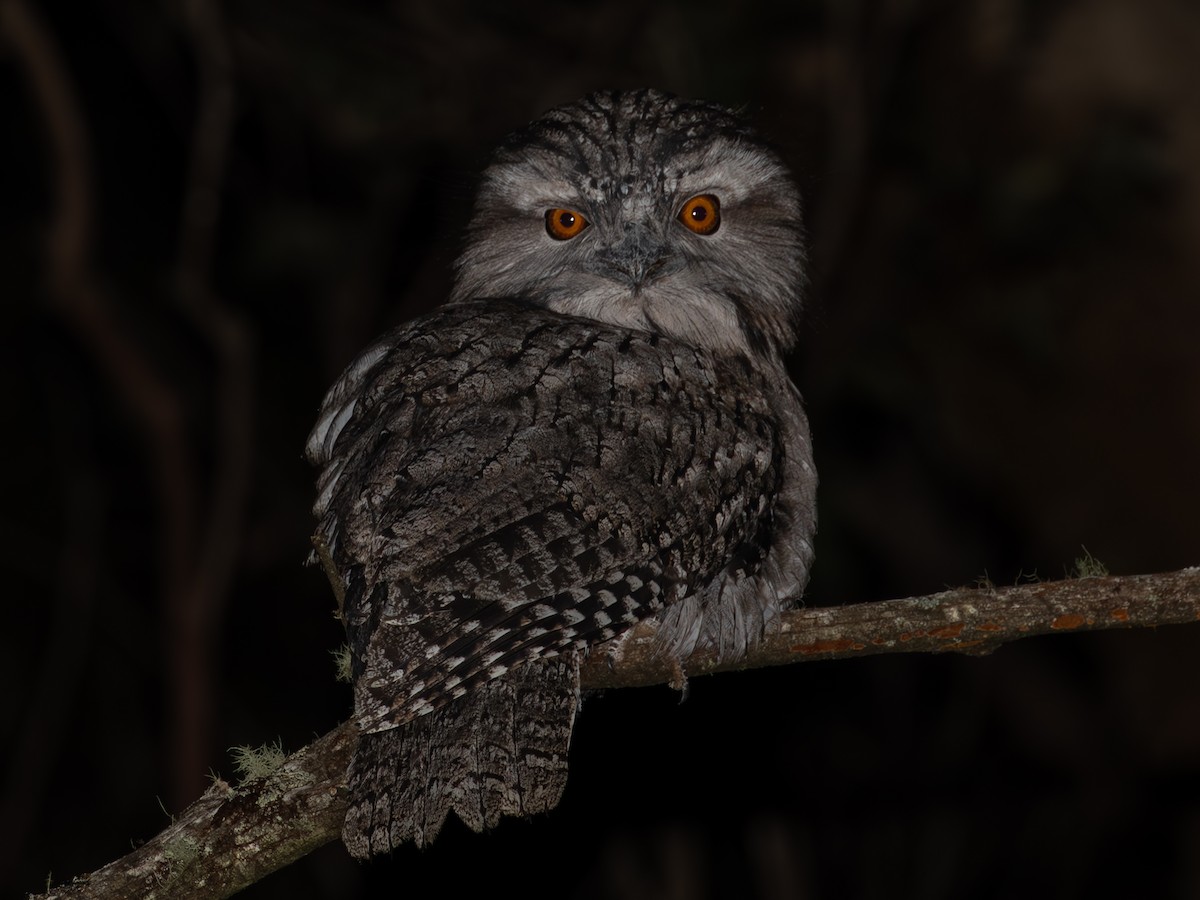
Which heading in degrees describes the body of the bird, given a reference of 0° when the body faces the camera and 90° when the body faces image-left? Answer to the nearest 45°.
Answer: approximately 225°
